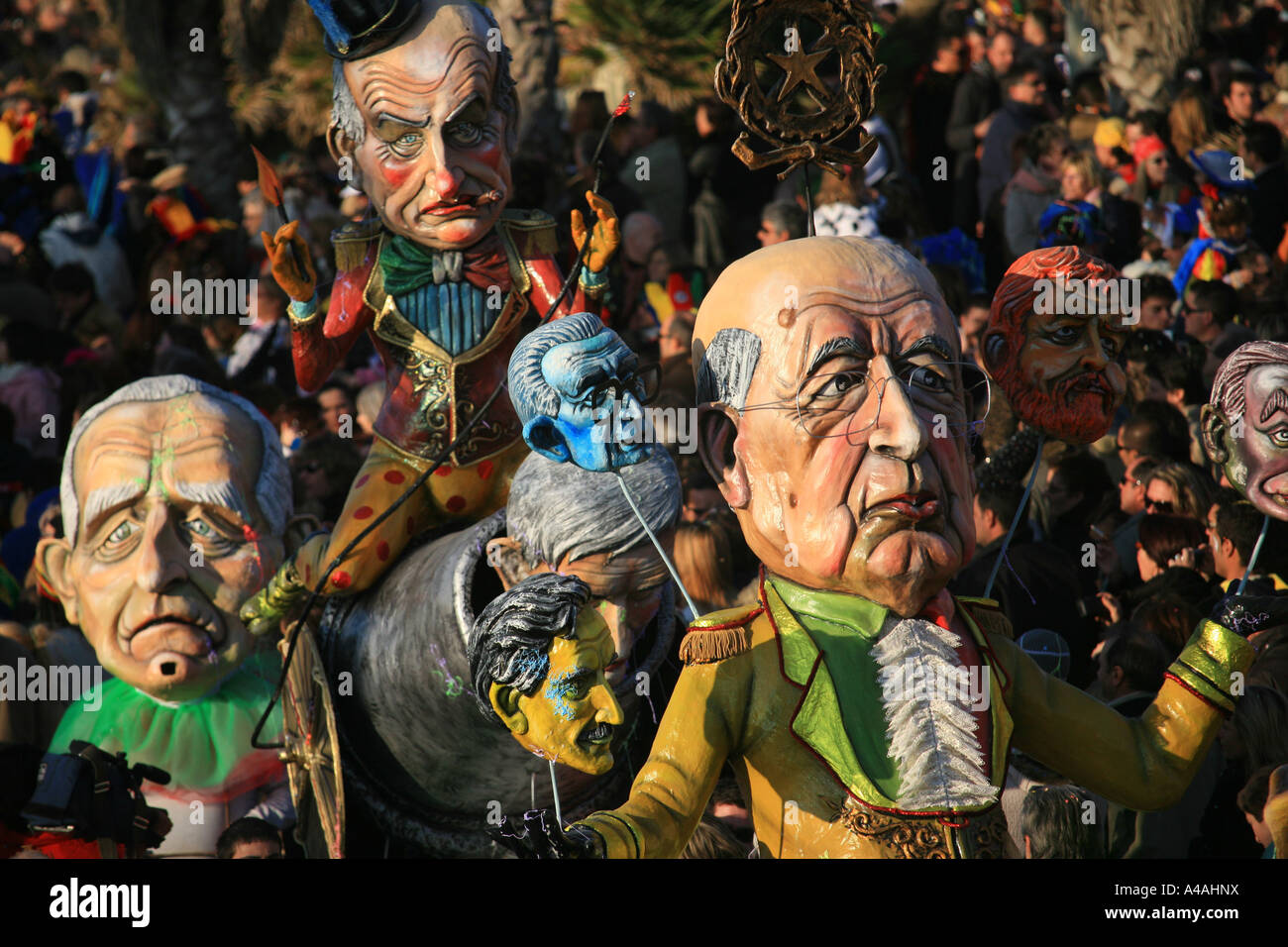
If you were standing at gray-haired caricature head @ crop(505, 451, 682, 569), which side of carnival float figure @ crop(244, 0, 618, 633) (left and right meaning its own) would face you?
front

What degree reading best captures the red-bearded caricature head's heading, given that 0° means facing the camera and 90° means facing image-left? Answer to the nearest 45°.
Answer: approximately 315°

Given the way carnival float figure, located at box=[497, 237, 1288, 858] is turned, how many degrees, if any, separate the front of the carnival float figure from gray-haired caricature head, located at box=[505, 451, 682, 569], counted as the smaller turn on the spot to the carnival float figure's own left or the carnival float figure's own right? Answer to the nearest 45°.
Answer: approximately 135° to the carnival float figure's own right

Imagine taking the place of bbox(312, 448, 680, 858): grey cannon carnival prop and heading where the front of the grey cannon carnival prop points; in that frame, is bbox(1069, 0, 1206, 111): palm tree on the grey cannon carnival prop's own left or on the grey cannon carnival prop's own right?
on the grey cannon carnival prop's own left

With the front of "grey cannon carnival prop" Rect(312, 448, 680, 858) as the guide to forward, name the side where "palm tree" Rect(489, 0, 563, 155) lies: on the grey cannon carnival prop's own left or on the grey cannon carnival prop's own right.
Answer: on the grey cannon carnival prop's own left

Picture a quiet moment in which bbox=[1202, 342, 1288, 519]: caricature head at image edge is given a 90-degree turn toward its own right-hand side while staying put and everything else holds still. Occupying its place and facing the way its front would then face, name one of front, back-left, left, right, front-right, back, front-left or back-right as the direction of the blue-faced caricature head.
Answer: front

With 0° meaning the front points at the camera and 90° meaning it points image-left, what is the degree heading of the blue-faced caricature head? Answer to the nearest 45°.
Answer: approximately 315°

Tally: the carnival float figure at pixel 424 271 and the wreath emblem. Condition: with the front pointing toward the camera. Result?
2

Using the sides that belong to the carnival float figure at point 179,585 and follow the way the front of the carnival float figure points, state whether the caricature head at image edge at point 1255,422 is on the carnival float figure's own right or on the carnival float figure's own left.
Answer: on the carnival float figure's own left

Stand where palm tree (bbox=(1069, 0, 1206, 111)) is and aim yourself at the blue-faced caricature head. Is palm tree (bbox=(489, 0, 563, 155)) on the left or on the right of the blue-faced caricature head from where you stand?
right

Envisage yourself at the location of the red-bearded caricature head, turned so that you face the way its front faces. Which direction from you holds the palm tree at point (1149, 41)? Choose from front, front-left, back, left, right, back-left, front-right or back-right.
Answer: back-left

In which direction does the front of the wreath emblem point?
toward the camera

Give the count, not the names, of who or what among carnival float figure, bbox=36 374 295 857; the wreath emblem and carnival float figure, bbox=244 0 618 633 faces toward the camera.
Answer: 3

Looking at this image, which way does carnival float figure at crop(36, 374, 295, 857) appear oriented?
toward the camera
